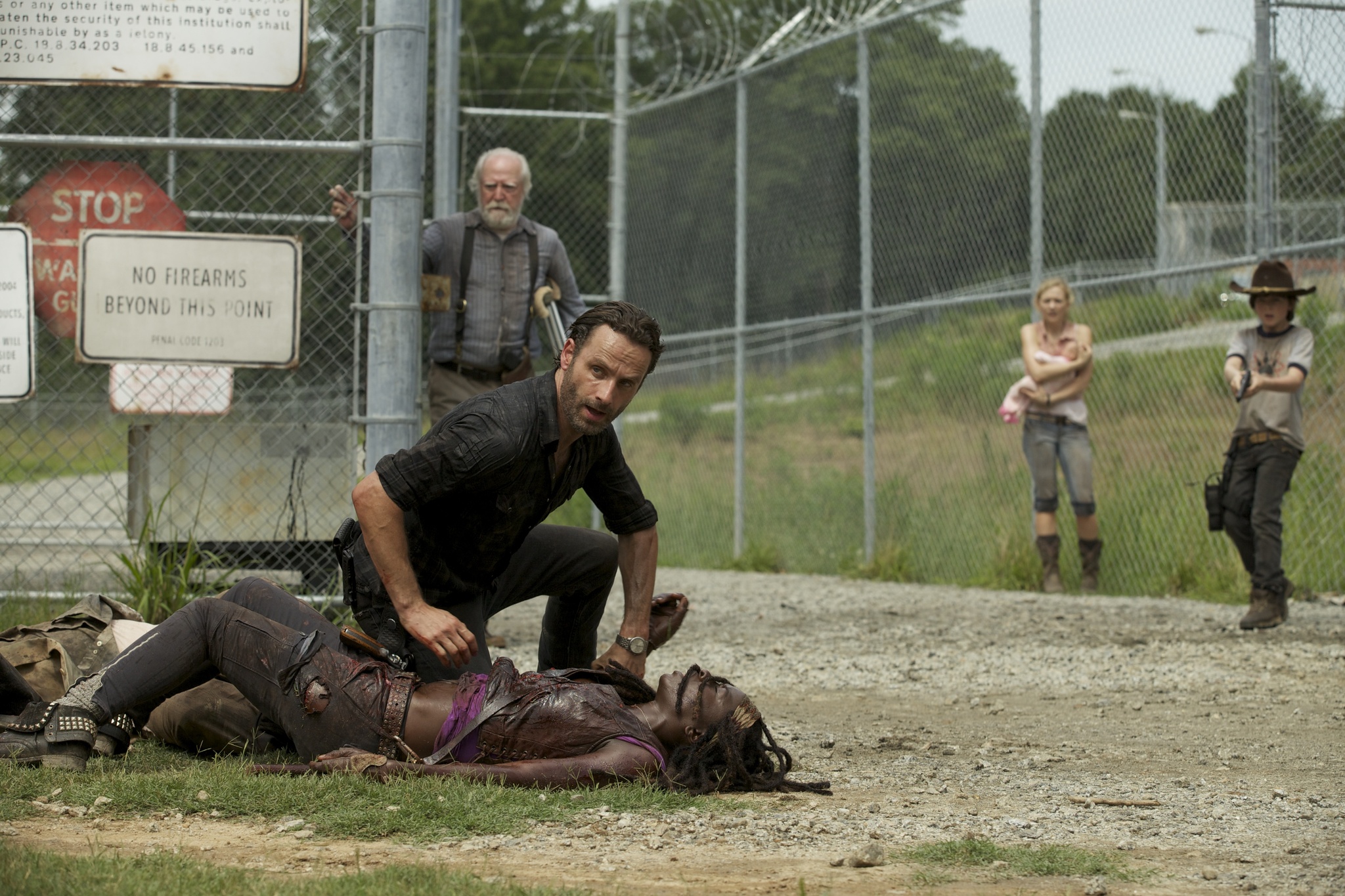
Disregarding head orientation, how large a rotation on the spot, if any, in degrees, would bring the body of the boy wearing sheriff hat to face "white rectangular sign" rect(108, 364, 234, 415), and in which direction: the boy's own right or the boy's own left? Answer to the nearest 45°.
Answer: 0° — they already face it

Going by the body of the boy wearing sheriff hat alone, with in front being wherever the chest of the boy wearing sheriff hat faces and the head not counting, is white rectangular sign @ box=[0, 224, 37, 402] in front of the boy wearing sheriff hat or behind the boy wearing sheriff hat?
in front

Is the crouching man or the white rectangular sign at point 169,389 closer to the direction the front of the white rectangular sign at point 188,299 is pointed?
the crouching man

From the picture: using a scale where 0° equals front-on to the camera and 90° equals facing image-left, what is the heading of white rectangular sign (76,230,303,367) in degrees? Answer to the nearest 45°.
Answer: approximately 0°

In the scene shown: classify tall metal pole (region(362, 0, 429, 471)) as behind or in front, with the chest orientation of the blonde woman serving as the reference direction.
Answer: in front

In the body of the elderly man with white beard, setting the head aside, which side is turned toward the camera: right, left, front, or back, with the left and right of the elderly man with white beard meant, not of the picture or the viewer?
front

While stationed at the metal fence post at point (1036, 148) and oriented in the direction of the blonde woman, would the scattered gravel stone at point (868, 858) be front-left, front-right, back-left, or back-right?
front-right

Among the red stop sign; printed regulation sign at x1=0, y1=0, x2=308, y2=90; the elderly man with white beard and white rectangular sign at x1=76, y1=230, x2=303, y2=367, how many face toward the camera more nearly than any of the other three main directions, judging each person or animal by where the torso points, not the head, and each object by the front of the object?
4

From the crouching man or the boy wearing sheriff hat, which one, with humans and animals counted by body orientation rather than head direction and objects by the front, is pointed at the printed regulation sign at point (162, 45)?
the boy wearing sheriff hat

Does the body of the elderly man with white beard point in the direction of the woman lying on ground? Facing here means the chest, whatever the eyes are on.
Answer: yes

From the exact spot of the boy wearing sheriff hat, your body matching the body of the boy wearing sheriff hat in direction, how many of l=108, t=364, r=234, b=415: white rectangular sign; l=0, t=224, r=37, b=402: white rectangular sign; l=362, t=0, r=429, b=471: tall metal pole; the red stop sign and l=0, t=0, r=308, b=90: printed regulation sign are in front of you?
5

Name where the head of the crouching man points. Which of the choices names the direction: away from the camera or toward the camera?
toward the camera

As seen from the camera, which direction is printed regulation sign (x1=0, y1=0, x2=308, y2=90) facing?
toward the camera

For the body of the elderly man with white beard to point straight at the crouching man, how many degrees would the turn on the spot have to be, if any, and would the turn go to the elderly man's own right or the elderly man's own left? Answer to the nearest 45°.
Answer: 0° — they already face them
